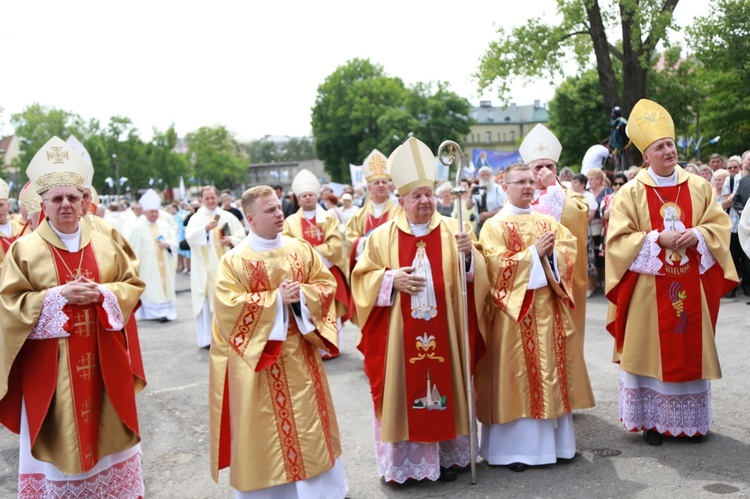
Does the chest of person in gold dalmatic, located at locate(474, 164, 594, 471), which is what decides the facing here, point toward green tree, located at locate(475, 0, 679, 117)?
no

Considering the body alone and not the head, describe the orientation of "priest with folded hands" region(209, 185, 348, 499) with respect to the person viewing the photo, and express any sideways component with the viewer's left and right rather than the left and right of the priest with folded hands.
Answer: facing the viewer and to the right of the viewer

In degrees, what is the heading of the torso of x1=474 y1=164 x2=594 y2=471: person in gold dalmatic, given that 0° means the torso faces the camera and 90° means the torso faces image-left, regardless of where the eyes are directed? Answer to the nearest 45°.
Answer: approximately 315°

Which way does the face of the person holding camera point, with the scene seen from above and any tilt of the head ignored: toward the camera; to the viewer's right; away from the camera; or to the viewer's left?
toward the camera

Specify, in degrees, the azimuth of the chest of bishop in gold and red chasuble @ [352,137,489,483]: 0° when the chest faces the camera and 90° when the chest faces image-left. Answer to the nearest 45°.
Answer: approximately 0°

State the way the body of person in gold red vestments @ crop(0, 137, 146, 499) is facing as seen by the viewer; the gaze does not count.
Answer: toward the camera

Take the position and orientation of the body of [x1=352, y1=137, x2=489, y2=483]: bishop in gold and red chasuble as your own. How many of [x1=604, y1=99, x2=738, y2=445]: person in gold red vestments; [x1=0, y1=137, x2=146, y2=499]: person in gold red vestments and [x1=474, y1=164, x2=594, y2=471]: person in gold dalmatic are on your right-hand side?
1

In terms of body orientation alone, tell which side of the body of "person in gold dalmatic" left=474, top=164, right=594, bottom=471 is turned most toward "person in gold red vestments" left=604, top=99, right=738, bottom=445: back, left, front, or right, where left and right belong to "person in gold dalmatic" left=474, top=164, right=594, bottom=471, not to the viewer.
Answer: left

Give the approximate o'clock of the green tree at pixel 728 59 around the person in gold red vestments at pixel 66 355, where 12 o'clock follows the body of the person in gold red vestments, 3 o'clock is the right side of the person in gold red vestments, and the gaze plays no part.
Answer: The green tree is roughly at 8 o'clock from the person in gold red vestments.

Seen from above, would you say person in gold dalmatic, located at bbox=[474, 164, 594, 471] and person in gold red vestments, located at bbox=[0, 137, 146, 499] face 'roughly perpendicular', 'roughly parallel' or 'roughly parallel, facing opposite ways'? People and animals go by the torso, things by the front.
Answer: roughly parallel

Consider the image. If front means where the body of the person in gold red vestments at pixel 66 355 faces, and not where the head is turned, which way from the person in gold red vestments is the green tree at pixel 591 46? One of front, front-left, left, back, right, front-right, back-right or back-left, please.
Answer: back-left

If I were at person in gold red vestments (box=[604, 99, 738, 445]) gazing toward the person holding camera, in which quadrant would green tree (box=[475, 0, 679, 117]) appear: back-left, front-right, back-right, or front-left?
front-right

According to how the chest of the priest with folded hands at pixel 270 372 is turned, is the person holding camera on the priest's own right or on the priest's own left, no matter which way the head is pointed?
on the priest's own left

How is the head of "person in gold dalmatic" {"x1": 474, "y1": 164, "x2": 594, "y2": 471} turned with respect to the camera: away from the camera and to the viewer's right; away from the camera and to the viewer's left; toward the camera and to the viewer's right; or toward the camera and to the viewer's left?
toward the camera and to the viewer's right

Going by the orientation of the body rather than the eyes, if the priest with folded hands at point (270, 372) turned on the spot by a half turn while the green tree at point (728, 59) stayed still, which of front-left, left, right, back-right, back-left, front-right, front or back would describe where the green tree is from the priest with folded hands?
right

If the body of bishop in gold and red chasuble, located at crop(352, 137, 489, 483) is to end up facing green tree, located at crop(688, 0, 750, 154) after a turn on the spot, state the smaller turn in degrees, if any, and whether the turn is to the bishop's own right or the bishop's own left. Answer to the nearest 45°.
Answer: approximately 135° to the bishop's own left

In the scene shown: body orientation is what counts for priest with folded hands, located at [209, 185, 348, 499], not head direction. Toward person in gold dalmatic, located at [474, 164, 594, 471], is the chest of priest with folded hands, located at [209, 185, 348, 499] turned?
no

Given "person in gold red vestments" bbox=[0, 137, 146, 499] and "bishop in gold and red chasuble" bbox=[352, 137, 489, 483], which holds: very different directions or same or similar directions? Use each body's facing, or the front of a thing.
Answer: same or similar directions

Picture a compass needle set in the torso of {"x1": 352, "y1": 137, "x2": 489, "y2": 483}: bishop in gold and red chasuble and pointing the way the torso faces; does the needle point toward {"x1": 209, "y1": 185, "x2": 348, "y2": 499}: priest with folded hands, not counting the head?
no

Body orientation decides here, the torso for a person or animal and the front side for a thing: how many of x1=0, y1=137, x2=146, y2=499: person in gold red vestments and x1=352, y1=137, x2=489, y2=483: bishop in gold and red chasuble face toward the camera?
2
